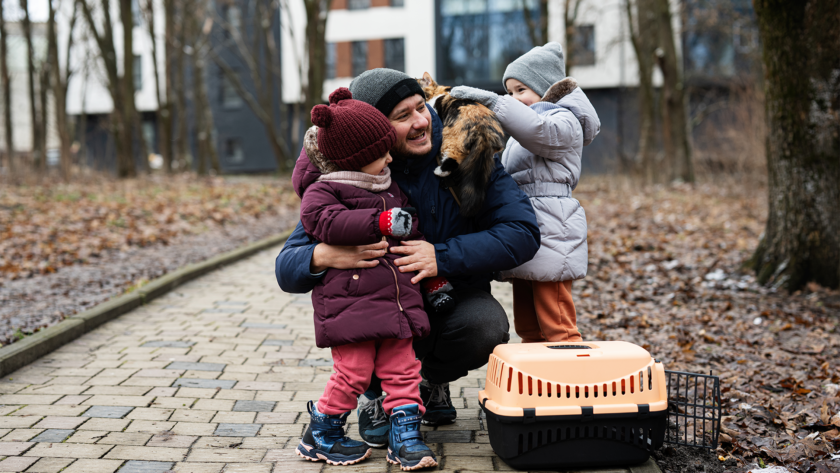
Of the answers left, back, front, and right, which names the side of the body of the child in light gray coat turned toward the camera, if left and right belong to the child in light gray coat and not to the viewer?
left

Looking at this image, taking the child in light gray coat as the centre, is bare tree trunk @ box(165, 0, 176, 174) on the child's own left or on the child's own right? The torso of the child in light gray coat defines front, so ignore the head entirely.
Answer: on the child's own right

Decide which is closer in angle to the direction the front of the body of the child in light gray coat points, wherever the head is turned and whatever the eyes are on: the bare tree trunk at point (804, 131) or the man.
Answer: the man

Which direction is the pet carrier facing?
to the viewer's right

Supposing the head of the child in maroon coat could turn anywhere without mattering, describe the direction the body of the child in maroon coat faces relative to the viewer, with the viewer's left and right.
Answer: facing the viewer and to the right of the viewer

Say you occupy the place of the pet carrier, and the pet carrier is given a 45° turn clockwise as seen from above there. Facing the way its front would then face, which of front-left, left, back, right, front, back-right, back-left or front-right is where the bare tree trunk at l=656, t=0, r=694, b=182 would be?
back-left

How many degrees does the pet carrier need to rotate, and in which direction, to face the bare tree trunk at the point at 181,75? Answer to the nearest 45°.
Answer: approximately 135° to its left

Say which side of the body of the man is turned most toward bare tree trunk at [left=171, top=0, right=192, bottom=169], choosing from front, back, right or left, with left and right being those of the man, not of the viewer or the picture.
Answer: back

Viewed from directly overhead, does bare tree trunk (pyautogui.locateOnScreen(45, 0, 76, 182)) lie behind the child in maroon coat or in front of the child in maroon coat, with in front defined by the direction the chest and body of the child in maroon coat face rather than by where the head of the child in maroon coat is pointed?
behind

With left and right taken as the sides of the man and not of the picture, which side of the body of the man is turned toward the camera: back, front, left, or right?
front

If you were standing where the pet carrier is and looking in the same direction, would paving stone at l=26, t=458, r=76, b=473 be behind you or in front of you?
behind

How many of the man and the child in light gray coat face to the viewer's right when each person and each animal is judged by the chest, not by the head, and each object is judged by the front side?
0

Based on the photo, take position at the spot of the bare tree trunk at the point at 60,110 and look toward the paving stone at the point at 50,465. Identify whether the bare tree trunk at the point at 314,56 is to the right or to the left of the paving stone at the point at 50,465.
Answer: left

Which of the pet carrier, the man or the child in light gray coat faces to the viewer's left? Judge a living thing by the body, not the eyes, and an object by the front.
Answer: the child in light gray coat
